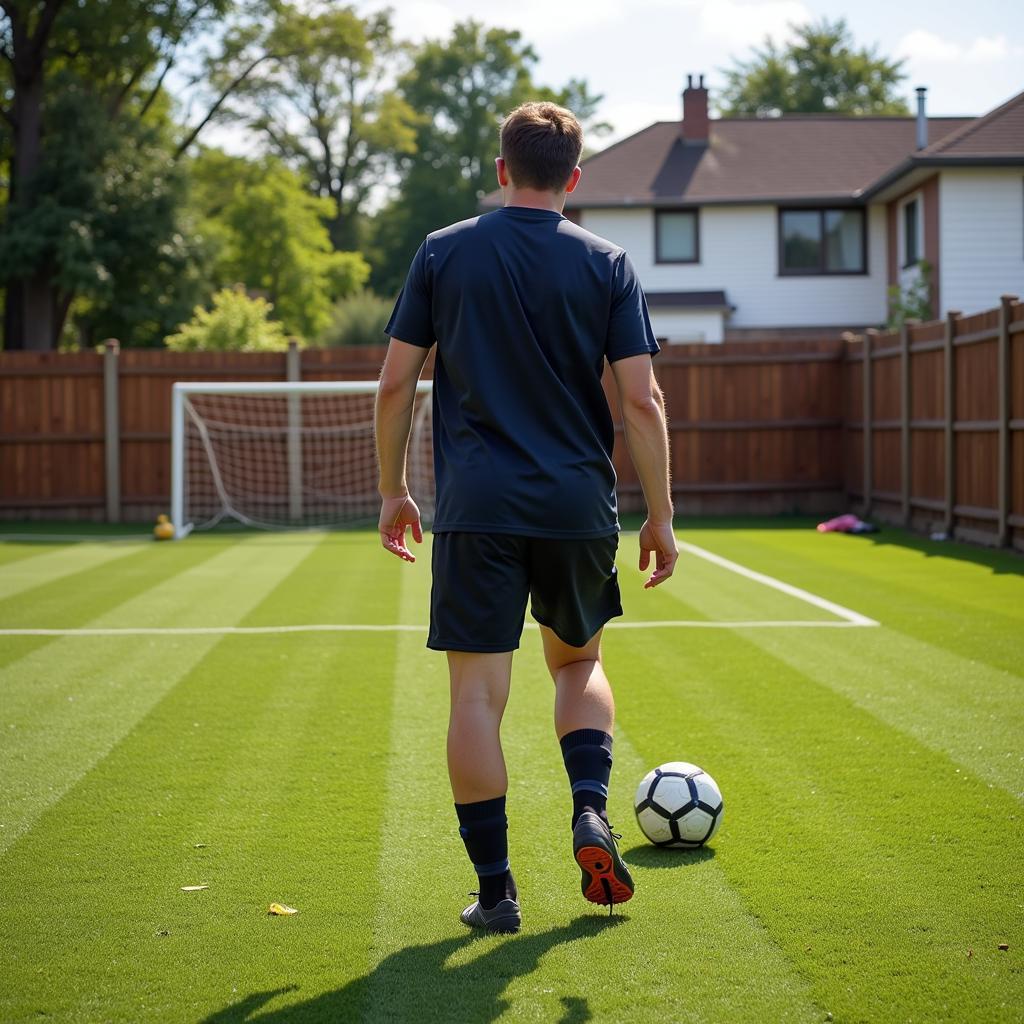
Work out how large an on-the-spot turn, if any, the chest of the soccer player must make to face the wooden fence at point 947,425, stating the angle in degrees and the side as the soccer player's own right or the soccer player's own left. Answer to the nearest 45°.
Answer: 0° — they already face it

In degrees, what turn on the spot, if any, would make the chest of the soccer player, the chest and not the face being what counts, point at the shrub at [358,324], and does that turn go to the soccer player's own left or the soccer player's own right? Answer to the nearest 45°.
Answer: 0° — they already face it

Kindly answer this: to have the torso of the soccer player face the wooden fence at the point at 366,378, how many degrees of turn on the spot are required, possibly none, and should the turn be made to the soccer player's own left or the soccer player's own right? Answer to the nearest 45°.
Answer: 0° — they already face it

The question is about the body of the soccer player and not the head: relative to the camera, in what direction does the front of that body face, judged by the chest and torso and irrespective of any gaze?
away from the camera

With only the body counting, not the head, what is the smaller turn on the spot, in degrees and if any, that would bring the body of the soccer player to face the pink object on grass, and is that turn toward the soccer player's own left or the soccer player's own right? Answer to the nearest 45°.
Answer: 0° — they already face it
